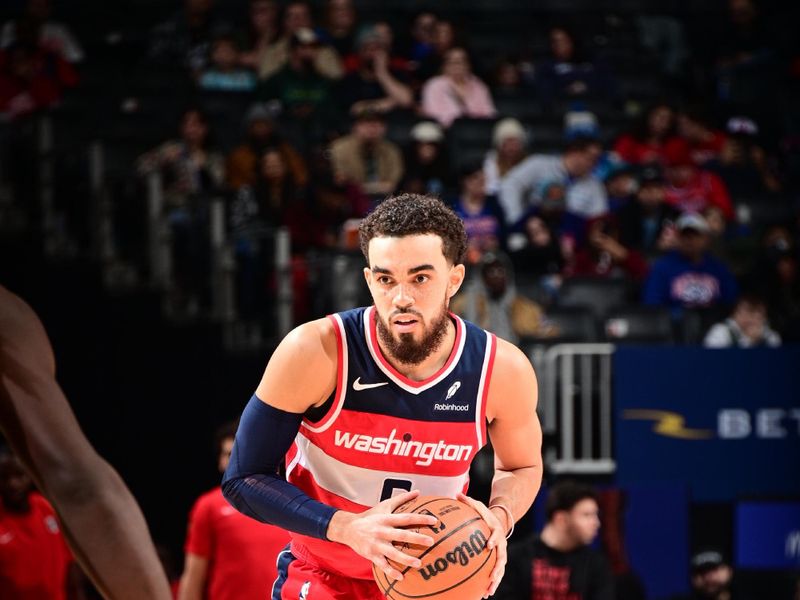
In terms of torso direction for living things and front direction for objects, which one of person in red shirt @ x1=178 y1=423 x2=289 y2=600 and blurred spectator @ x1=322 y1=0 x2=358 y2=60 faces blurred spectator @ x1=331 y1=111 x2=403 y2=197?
blurred spectator @ x1=322 y1=0 x2=358 y2=60

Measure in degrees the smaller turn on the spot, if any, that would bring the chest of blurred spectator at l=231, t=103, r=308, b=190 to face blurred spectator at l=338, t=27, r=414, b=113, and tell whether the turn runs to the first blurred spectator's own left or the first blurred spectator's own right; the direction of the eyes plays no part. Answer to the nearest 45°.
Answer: approximately 135° to the first blurred spectator's own left

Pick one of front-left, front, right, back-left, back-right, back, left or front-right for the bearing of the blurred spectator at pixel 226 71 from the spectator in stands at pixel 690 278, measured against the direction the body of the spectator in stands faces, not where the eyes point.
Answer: right

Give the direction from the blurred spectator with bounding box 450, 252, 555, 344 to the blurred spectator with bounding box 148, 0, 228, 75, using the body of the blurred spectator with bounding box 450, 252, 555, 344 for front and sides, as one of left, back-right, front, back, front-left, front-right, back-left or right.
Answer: back-right

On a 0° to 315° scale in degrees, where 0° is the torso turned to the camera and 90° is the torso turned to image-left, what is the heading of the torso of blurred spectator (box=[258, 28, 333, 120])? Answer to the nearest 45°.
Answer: approximately 0°

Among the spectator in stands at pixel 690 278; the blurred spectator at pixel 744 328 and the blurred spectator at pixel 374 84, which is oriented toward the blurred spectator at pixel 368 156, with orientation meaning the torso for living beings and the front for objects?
the blurred spectator at pixel 374 84

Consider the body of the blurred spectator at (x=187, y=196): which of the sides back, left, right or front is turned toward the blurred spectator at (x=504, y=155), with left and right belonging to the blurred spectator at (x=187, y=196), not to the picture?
left

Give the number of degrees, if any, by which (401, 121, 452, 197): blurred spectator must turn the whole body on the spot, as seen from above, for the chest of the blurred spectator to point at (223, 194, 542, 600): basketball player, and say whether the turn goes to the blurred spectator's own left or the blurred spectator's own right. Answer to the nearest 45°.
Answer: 0° — they already face them

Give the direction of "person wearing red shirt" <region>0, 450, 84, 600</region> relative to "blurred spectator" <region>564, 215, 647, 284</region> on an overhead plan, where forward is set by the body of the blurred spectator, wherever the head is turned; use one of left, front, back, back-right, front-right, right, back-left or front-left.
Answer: front-right
